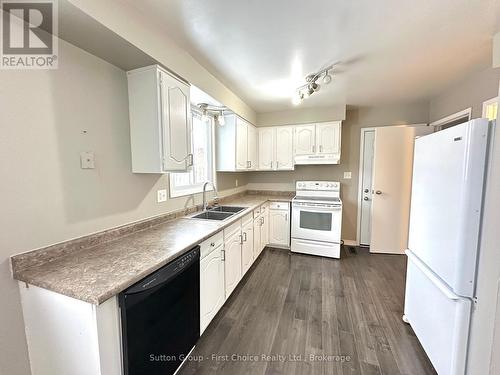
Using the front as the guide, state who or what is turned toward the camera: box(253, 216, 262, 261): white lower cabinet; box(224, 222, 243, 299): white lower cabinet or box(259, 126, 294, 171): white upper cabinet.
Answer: the white upper cabinet

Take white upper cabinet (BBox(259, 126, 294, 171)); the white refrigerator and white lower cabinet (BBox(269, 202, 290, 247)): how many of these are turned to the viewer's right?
0

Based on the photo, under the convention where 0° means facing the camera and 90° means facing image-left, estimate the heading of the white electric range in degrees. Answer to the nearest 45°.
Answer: approximately 0°

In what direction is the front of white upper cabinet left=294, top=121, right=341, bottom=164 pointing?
toward the camera

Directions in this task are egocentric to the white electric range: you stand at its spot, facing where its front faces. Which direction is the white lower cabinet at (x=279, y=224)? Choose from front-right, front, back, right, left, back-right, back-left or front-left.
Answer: right

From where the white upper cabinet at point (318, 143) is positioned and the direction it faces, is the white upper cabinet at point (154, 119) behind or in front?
in front

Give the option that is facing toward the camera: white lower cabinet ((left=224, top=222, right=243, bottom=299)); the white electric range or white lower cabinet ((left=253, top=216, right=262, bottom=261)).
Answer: the white electric range

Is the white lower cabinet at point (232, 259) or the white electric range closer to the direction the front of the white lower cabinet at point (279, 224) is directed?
the white lower cabinet

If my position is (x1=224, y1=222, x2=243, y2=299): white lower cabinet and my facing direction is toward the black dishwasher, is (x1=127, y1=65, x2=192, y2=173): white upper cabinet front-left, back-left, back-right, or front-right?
front-right

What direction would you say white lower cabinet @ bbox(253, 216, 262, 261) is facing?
to the viewer's right

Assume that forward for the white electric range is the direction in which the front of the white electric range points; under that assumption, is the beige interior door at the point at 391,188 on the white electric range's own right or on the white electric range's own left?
on the white electric range's own left

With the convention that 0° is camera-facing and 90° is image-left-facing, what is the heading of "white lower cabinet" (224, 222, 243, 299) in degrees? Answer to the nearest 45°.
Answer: approximately 270°

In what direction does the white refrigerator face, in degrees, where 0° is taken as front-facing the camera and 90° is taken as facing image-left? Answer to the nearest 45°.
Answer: approximately 45°

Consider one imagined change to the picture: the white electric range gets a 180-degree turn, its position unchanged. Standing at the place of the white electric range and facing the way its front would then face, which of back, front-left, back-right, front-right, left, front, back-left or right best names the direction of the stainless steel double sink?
back-left

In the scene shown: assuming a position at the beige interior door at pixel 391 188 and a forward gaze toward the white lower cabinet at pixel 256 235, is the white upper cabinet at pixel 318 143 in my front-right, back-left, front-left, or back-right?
front-right

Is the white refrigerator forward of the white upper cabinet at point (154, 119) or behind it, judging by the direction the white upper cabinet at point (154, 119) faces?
forward
